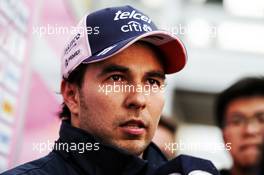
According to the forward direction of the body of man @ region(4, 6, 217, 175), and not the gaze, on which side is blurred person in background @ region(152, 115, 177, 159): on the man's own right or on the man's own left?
on the man's own left

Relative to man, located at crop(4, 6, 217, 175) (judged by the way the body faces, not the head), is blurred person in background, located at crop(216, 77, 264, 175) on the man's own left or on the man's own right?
on the man's own left

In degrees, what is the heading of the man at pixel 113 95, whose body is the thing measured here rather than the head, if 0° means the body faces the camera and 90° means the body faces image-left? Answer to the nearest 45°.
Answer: approximately 315°
